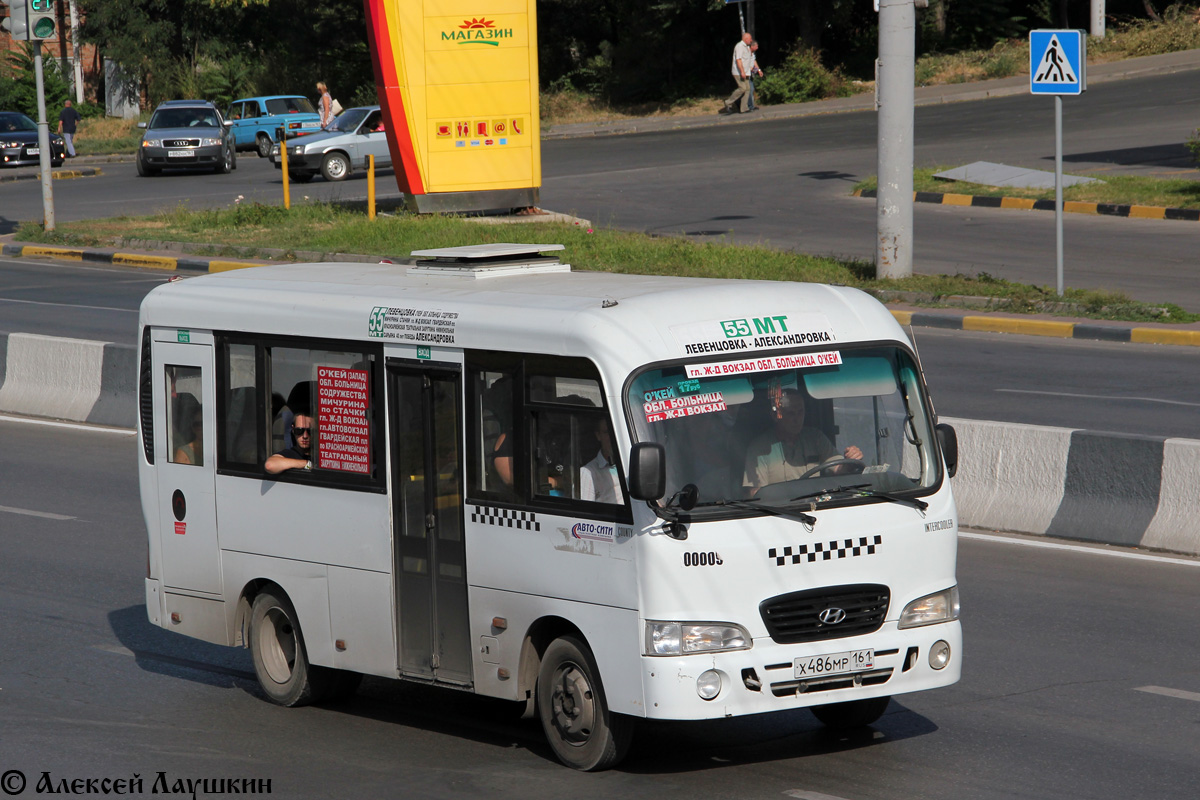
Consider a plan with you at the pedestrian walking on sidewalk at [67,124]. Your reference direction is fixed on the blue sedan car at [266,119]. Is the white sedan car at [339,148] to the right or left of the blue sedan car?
right

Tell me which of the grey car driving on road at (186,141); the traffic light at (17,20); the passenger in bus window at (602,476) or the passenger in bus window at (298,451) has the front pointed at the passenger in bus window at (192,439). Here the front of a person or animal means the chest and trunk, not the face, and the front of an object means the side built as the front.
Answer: the grey car driving on road

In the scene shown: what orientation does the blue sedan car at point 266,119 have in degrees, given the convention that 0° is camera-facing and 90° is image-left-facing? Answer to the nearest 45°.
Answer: approximately 135°

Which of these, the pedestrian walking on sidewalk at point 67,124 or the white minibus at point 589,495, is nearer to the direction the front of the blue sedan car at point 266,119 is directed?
the pedestrian walking on sidewalk
